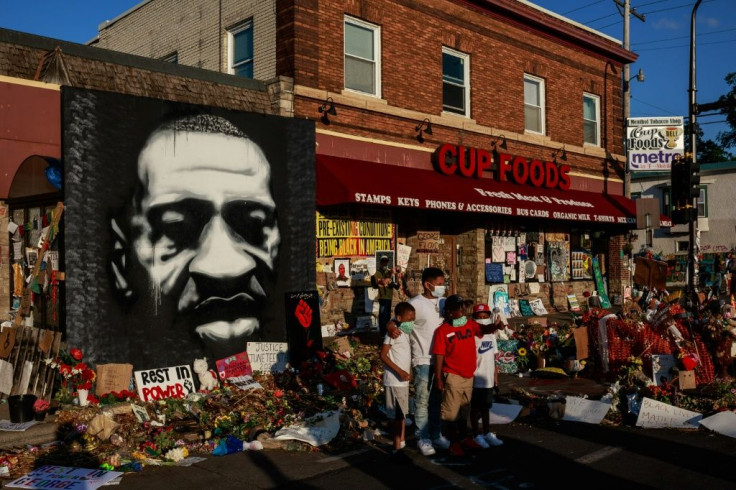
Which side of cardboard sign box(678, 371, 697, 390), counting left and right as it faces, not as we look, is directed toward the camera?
front

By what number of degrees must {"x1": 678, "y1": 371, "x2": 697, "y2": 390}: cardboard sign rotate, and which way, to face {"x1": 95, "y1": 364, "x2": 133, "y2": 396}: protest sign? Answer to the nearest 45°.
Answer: approximately 45° to its right

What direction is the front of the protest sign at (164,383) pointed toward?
toward the camera

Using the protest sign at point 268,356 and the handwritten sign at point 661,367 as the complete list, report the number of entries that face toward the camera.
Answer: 2

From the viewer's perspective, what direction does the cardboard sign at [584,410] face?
toward the camera

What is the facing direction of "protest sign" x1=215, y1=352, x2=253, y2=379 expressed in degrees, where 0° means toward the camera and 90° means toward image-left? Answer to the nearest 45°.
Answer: approximately 0°

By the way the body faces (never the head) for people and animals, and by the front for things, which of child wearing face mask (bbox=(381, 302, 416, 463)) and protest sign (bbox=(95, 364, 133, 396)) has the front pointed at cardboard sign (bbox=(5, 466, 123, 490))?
the protest sign

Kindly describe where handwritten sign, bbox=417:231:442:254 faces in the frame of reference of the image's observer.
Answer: facing the viewer

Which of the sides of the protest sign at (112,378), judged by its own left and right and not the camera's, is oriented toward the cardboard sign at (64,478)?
front

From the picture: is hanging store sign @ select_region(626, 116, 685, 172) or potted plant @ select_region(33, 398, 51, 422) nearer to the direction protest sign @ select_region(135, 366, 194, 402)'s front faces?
the potted plant
